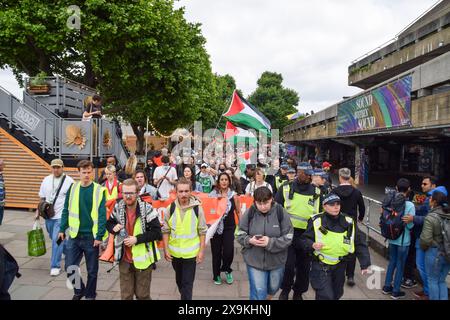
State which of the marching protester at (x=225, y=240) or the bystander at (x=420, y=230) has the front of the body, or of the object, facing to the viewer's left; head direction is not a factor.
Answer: the bystander at (x=420, y=230)

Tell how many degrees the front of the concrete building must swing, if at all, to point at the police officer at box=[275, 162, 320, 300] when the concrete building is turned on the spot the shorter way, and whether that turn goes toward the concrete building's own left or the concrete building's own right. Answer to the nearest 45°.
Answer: approximately 45° to the concrete building's own left

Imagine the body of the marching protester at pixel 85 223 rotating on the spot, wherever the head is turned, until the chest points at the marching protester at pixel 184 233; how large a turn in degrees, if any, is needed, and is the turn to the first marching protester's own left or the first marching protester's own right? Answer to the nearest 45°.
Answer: approximately 45° to the first marching protester's own left

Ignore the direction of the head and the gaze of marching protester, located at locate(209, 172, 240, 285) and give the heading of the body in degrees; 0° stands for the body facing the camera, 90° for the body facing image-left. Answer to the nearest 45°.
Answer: approximately 0°

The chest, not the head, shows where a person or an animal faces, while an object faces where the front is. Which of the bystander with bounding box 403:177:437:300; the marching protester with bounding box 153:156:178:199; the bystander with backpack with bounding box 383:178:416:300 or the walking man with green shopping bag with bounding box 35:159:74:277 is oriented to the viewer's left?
the bystander with bounding box 403:177:437:300

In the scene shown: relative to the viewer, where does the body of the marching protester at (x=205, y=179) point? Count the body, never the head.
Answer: toward the camera

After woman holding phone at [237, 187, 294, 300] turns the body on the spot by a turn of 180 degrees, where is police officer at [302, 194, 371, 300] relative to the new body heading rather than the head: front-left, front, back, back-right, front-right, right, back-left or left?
right

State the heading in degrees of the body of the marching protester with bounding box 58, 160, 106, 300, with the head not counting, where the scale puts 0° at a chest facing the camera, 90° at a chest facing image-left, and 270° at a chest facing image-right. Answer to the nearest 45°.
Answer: approximately 0°

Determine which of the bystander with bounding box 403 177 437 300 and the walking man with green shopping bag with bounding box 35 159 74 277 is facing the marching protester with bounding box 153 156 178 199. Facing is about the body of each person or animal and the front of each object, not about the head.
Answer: the bystander with bounding box 403 177 437 300

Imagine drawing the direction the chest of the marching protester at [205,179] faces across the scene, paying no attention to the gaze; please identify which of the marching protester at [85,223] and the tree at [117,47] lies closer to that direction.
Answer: the marching protester
